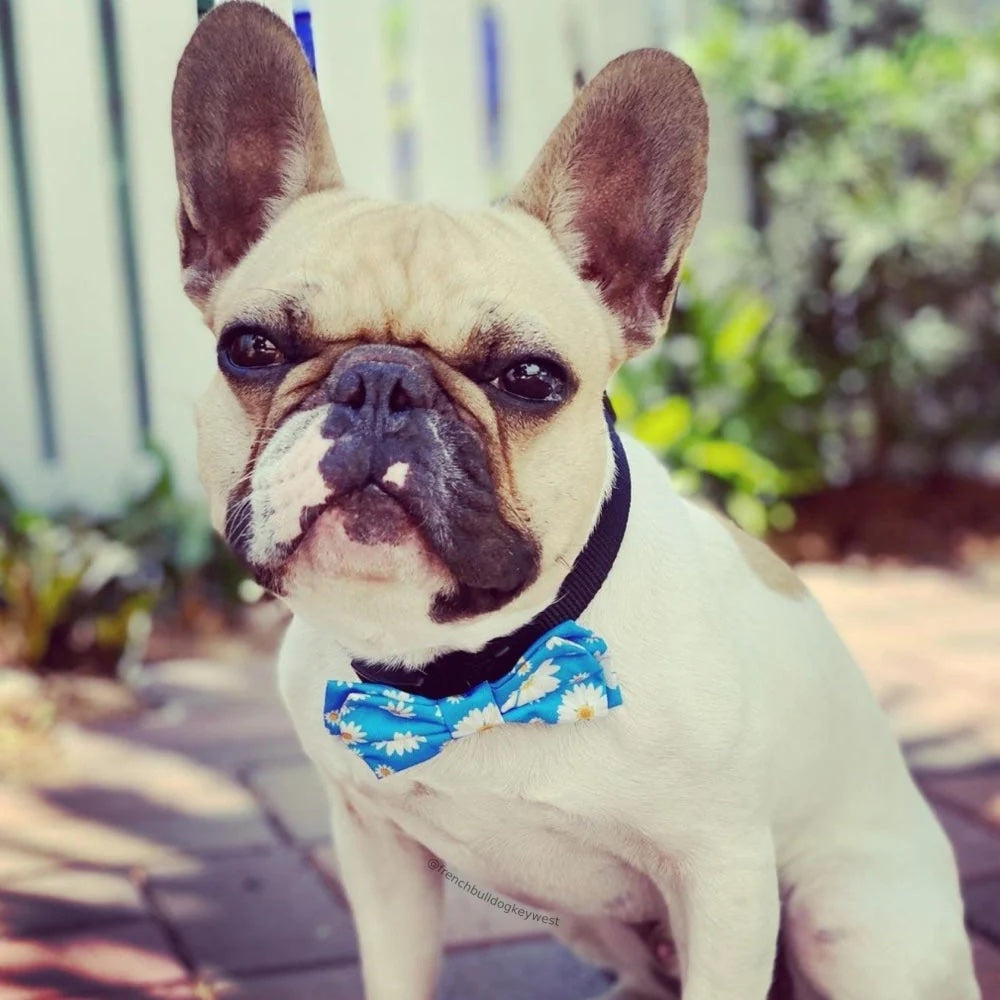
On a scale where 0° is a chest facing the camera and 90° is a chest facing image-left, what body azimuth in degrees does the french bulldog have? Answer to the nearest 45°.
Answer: approximately 45°

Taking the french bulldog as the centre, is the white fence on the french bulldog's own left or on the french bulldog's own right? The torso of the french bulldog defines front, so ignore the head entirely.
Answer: on the french bulldog's own right

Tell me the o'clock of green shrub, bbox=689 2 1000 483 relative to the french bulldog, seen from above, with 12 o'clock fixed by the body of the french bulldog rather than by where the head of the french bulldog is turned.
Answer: The green shrub is roughly at 5 o'clock from the french bulldog.
